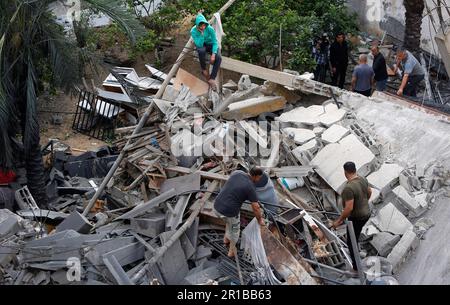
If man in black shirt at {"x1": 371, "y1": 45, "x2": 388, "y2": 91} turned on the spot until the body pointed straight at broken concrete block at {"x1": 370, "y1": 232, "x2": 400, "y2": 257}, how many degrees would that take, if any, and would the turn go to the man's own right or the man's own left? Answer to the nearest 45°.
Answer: approximately 90° to the man's own left

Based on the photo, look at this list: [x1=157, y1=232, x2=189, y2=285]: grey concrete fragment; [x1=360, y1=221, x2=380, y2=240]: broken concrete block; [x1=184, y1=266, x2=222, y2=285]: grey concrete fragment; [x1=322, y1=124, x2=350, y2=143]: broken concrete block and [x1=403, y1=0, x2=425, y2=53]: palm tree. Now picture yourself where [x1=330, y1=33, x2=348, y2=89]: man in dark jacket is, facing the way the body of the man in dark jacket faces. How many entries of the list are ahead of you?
4

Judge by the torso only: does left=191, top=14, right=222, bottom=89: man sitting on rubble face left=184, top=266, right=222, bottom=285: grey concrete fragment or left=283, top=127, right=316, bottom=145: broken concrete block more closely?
the grey concrete fragment

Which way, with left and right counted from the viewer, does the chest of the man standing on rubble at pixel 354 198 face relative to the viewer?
facing away from the viewer and to the left of the viewer

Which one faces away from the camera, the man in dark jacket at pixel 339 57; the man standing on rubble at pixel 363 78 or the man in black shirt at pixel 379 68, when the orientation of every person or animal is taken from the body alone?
the man standing on rubble

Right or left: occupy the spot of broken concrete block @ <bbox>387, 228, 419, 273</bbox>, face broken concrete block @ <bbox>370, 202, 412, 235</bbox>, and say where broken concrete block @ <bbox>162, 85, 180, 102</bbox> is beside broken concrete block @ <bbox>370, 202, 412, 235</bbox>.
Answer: left

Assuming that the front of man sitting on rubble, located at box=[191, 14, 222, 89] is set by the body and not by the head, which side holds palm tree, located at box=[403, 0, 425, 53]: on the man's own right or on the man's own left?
on the man's own left
